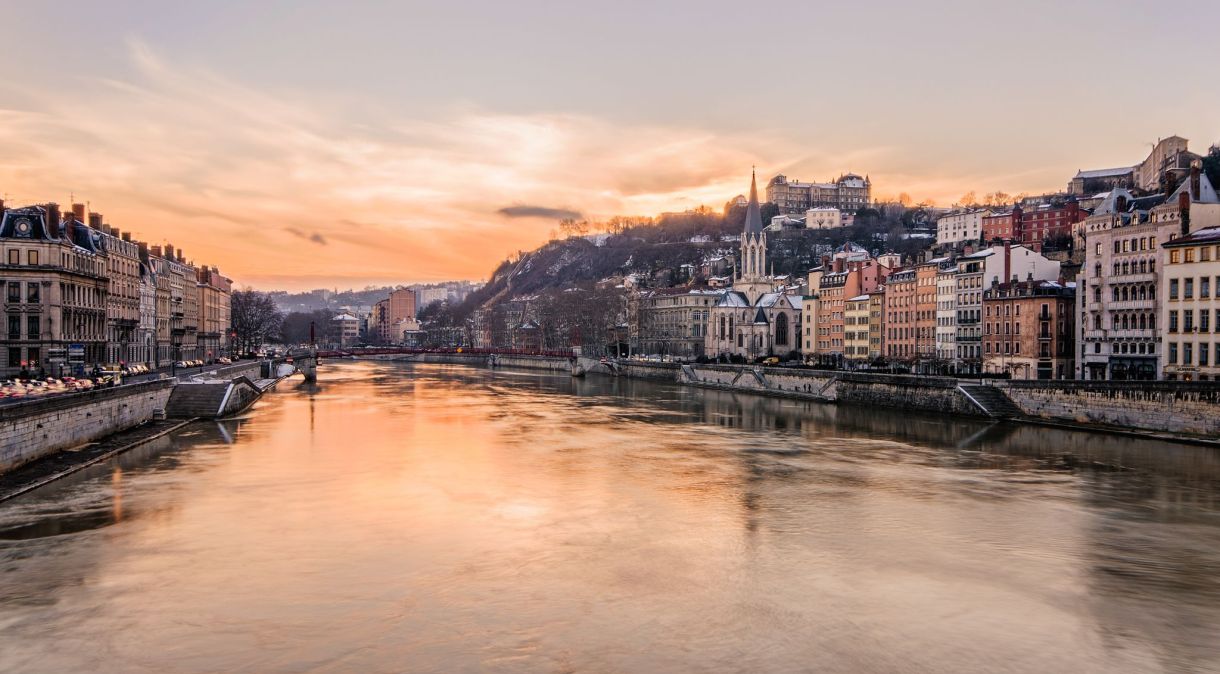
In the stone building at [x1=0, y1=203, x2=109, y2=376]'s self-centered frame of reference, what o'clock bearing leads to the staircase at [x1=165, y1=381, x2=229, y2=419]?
The staircase is roughly at 12 o'clock from the stone building.

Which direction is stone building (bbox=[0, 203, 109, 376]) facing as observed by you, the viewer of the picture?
facing the viewer and to the right of the viewer

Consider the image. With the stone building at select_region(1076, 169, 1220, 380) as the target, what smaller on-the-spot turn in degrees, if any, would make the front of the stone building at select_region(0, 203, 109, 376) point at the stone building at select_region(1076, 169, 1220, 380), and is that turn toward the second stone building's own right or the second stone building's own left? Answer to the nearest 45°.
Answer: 0° — it already faces it
